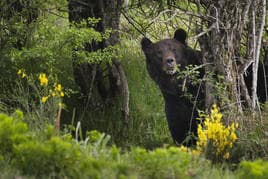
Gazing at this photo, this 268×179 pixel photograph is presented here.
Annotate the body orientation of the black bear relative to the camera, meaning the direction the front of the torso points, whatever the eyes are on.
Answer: toward the camera

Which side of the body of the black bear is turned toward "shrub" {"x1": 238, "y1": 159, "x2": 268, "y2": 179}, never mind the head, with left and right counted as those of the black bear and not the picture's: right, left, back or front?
front

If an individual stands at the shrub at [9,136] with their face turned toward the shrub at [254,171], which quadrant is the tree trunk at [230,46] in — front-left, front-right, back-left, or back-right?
front-left

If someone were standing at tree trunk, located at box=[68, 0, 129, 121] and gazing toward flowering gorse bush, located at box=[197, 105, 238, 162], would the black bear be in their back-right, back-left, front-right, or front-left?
front-left

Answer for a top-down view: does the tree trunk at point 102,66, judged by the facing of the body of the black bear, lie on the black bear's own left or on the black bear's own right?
on the black bear's own right

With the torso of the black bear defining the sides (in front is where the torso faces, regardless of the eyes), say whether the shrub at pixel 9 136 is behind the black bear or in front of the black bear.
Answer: in front

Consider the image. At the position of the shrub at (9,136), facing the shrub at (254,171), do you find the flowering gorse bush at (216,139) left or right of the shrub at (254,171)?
left

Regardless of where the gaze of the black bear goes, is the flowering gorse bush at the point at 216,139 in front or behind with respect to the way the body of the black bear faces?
in front
